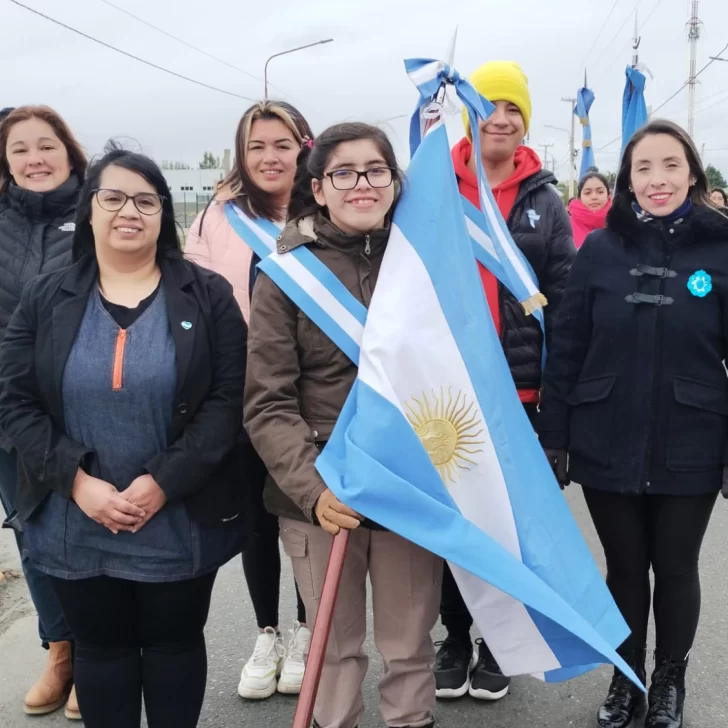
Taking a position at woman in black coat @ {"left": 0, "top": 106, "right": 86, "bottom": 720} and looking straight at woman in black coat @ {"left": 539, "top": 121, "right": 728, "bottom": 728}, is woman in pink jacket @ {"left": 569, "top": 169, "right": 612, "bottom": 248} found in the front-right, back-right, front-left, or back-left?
front-left

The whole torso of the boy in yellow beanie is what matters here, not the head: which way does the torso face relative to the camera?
toward the camera

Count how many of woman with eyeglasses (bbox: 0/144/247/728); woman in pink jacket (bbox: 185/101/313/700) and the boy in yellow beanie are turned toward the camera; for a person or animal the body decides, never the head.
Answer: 3

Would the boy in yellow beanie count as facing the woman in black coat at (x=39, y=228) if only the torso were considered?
no

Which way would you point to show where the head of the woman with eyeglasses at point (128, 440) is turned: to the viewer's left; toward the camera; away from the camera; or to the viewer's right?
toward the camera

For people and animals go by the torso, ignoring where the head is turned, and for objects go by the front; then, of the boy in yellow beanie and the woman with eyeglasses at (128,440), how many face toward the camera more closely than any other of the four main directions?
2

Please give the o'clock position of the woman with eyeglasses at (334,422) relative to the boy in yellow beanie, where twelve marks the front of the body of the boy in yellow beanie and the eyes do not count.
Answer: The woman with eyeglasses is roughly at 1 o'clock from the boy in yellow beanie.

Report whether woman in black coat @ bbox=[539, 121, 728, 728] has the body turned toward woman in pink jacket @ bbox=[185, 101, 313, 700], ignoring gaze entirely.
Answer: no

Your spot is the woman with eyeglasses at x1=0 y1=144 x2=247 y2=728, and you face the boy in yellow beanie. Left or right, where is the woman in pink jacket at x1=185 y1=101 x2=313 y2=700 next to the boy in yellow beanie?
left

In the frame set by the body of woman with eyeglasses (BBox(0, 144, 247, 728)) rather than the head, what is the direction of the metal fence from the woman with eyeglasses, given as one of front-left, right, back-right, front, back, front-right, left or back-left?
back

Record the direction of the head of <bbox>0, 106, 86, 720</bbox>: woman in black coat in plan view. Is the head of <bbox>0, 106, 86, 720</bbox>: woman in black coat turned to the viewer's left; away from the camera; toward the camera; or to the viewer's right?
toward the camera

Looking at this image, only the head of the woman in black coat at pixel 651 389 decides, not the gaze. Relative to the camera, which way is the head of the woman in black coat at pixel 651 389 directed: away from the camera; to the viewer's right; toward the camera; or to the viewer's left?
toward the camera

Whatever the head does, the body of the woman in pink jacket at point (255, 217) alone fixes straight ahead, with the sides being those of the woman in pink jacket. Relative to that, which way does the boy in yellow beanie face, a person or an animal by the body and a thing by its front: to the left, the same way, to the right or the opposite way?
the same way

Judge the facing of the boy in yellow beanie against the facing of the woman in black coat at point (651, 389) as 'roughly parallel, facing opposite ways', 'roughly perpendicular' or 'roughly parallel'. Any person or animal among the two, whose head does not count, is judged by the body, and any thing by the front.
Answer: roughly parallel

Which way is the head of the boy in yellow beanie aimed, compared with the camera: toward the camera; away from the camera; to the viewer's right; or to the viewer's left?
toward the camera

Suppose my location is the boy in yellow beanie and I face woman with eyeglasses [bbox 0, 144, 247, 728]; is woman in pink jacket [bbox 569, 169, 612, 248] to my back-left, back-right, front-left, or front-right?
back-right

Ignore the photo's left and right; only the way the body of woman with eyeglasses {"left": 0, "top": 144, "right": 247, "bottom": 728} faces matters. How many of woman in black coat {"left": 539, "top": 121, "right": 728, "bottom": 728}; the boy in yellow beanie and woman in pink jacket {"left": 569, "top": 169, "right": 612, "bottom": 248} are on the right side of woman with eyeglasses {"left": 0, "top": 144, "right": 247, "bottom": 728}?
0

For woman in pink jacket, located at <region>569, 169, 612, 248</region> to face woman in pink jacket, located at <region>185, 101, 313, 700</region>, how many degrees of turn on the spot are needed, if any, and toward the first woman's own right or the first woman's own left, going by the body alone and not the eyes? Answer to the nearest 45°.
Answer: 0° — they already face them

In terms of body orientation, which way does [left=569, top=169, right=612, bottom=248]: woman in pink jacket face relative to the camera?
toward the camera

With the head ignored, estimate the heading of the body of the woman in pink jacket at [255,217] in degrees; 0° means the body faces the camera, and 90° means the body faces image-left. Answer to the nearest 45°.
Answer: approximately 0°

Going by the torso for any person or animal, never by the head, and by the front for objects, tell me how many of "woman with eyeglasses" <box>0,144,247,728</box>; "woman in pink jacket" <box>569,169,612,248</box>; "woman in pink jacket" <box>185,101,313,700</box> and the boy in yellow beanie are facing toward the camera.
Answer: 4
